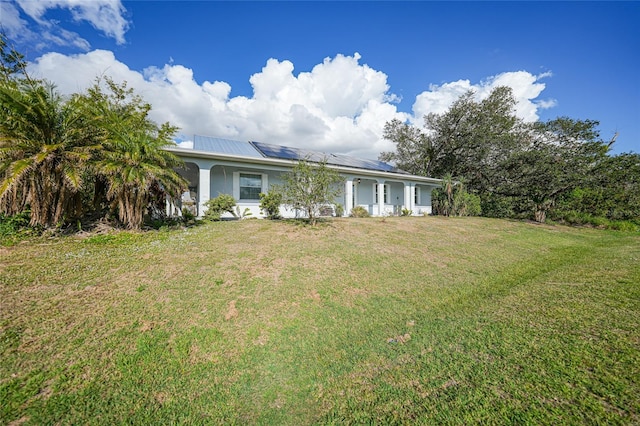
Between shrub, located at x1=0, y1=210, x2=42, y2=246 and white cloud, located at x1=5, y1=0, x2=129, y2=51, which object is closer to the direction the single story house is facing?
the shrub

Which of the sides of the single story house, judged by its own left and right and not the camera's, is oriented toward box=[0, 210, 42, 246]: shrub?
right

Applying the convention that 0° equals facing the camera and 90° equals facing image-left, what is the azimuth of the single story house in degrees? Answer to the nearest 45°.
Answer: approximately 315°

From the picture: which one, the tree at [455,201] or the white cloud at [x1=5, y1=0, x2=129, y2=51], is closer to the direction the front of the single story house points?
the tree

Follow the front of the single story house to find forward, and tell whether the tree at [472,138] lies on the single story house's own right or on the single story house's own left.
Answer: on the single story house's own left

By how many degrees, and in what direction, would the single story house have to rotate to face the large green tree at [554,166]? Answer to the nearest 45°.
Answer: approximately 45° to its left

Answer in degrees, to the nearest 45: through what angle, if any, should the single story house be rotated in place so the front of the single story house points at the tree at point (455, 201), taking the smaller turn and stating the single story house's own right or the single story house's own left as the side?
approximately 45° to the single story house's own left

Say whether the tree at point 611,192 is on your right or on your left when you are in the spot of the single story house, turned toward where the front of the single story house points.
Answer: on your left

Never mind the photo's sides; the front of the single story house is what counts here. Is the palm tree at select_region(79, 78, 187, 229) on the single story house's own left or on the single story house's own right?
on the single story house's own right
